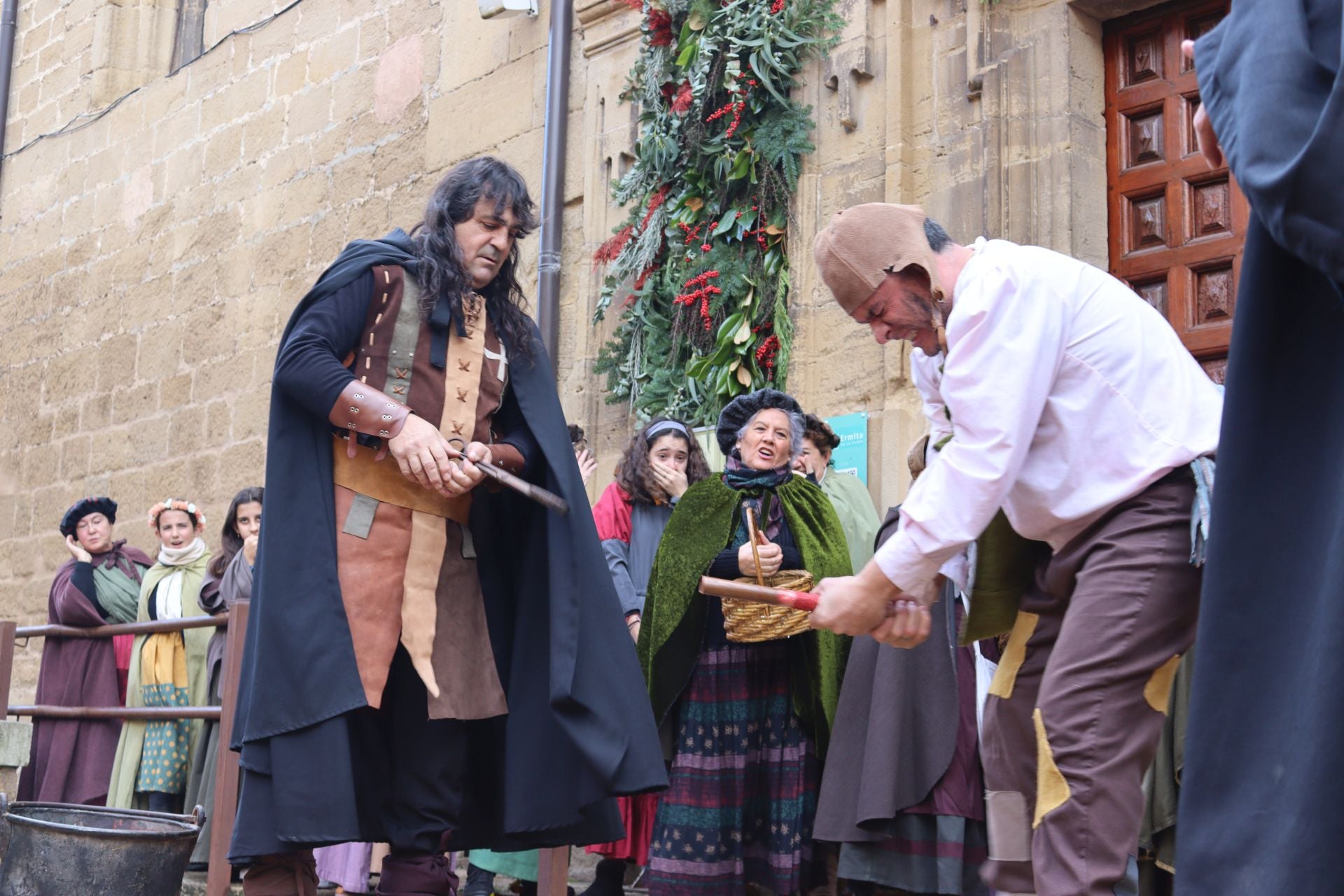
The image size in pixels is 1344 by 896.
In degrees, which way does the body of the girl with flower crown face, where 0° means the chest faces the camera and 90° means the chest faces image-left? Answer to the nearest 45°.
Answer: approximately 0°

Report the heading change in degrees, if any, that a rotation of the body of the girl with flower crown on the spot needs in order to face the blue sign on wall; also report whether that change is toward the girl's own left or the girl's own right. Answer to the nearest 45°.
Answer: approximately 45° to the girl's own left

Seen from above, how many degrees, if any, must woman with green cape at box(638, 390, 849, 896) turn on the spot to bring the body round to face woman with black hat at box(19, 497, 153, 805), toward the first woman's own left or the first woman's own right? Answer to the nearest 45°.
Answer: approximately 135° to the first woman's own right

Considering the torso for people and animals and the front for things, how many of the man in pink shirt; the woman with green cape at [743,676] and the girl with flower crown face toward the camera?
2

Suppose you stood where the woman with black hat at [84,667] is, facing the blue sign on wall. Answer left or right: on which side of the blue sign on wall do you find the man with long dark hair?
right

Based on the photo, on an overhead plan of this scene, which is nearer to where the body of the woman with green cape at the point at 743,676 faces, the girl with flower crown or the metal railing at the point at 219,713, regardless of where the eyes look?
the metal railing

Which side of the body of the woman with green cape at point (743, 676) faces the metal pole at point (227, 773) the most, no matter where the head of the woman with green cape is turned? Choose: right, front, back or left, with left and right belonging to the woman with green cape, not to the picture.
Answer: right

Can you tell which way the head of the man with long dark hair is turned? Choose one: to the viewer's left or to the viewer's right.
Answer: to the viewer's right

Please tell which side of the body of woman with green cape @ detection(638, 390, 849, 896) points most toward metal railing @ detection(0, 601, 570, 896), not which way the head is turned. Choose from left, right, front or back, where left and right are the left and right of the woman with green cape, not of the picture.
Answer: right

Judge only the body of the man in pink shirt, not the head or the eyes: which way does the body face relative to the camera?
to the viewer's left
